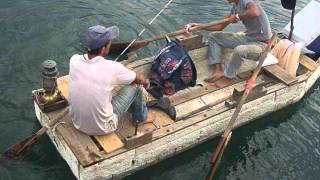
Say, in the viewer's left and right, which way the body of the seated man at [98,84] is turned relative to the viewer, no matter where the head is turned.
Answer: facing away from the viewer and to the right of the viewer

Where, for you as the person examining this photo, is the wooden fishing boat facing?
facing away from the viewer and to the right of the viewer

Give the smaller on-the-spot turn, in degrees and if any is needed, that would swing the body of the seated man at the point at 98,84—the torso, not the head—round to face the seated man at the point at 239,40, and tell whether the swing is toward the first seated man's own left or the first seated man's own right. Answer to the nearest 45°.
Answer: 0° — they already face them

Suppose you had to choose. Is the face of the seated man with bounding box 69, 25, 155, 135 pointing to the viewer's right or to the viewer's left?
to the viewer's right
